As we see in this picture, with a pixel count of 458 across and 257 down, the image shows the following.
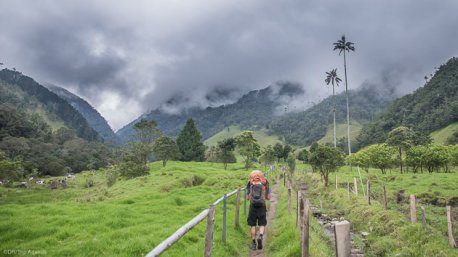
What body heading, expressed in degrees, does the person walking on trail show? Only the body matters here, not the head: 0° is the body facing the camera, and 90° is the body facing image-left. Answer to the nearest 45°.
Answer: approximately 180°

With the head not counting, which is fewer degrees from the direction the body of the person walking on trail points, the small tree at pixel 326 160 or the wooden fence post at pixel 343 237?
the small tree

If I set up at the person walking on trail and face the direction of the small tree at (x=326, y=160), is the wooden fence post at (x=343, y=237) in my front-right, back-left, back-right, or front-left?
back-right

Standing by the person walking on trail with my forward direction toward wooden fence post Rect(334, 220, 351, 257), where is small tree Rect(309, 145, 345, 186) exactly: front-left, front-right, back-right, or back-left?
back-left

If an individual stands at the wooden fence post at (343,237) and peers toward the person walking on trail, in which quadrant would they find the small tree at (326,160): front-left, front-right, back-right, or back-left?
front-right

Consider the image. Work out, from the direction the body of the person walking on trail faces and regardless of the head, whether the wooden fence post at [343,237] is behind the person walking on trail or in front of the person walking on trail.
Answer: behind

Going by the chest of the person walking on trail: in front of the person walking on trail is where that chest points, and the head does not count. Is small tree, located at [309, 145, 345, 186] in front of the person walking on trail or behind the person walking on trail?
in front
